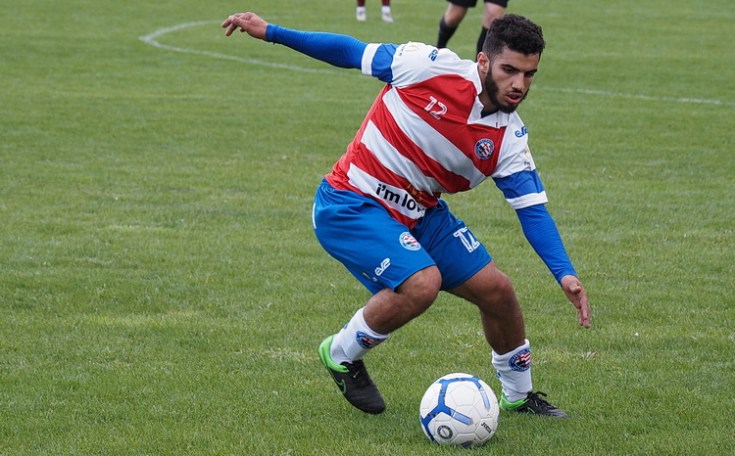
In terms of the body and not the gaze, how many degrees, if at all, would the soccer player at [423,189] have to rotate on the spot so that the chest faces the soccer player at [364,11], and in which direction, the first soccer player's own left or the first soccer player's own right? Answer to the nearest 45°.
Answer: approximately 135° to the first soccer player's own left

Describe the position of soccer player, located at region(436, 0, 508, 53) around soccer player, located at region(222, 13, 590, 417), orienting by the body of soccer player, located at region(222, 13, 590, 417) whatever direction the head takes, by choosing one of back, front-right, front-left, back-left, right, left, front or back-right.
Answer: back-left

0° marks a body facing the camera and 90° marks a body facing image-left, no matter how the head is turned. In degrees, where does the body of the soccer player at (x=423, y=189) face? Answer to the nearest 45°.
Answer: approximately 315°
